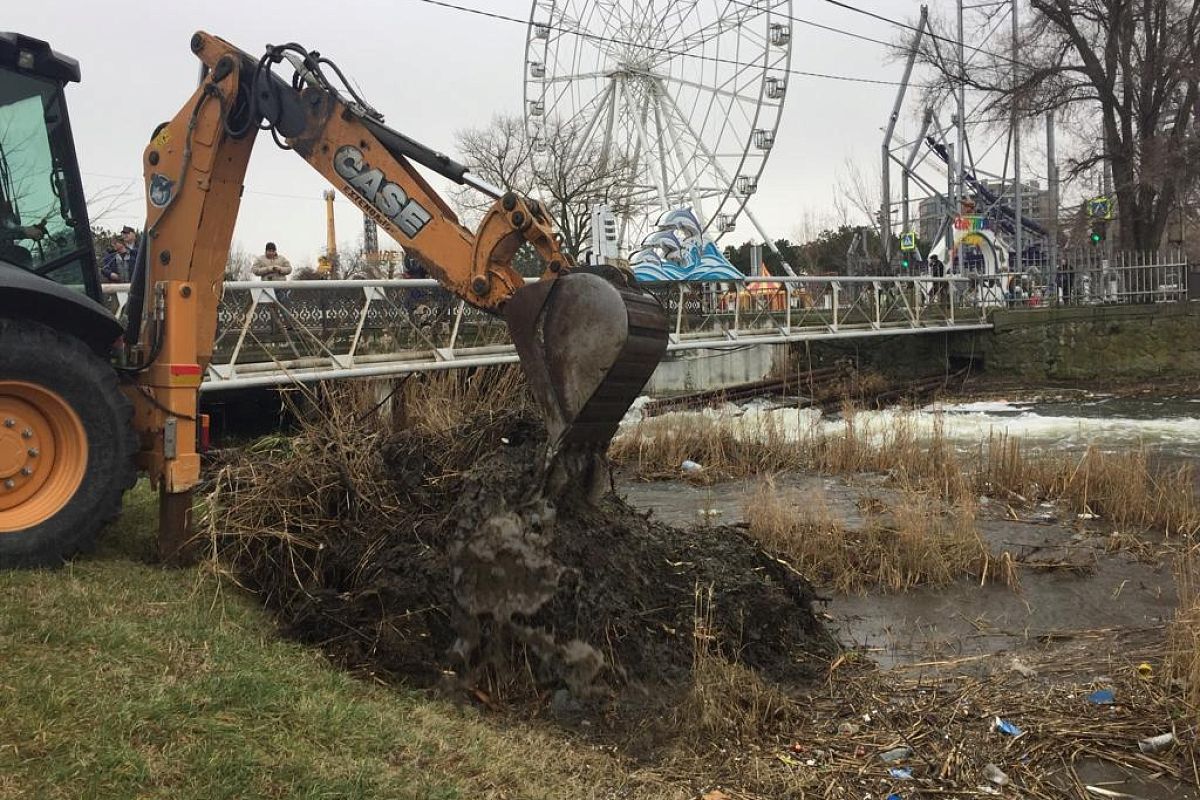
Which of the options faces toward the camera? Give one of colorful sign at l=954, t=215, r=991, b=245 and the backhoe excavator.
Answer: the colorful sign

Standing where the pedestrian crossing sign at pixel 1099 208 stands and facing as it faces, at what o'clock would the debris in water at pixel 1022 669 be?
The debris in water is roughly at 12 o'clock from the pedestrian crossing sign.

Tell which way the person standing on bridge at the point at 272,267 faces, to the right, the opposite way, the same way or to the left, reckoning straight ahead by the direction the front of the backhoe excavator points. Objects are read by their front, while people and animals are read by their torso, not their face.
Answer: to the left

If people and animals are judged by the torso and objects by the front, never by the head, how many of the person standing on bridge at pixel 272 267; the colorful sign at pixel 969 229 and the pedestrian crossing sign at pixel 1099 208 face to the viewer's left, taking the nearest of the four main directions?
0

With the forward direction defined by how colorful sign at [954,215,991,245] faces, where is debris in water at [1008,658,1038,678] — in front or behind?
in front

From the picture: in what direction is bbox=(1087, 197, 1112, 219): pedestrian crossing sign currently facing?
toward the camera

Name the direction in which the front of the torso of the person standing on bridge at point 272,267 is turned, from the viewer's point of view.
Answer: toward the camera

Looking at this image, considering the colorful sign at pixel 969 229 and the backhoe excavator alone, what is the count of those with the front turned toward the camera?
1

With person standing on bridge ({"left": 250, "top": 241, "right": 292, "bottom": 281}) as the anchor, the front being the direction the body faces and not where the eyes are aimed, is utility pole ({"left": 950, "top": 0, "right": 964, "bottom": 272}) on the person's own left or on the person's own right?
on the person's own left

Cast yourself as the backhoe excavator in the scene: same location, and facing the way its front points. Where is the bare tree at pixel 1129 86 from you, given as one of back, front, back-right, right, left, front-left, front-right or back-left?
back-right

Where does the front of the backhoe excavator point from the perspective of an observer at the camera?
facing to the left of the viewer

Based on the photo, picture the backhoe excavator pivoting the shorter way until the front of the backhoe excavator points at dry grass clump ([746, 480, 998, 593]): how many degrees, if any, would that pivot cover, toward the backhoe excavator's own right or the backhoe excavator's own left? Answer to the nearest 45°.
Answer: approximately 180°

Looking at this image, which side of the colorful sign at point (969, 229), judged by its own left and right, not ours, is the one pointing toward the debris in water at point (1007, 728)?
front

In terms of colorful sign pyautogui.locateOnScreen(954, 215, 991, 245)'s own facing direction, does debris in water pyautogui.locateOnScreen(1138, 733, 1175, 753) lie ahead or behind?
ahead
